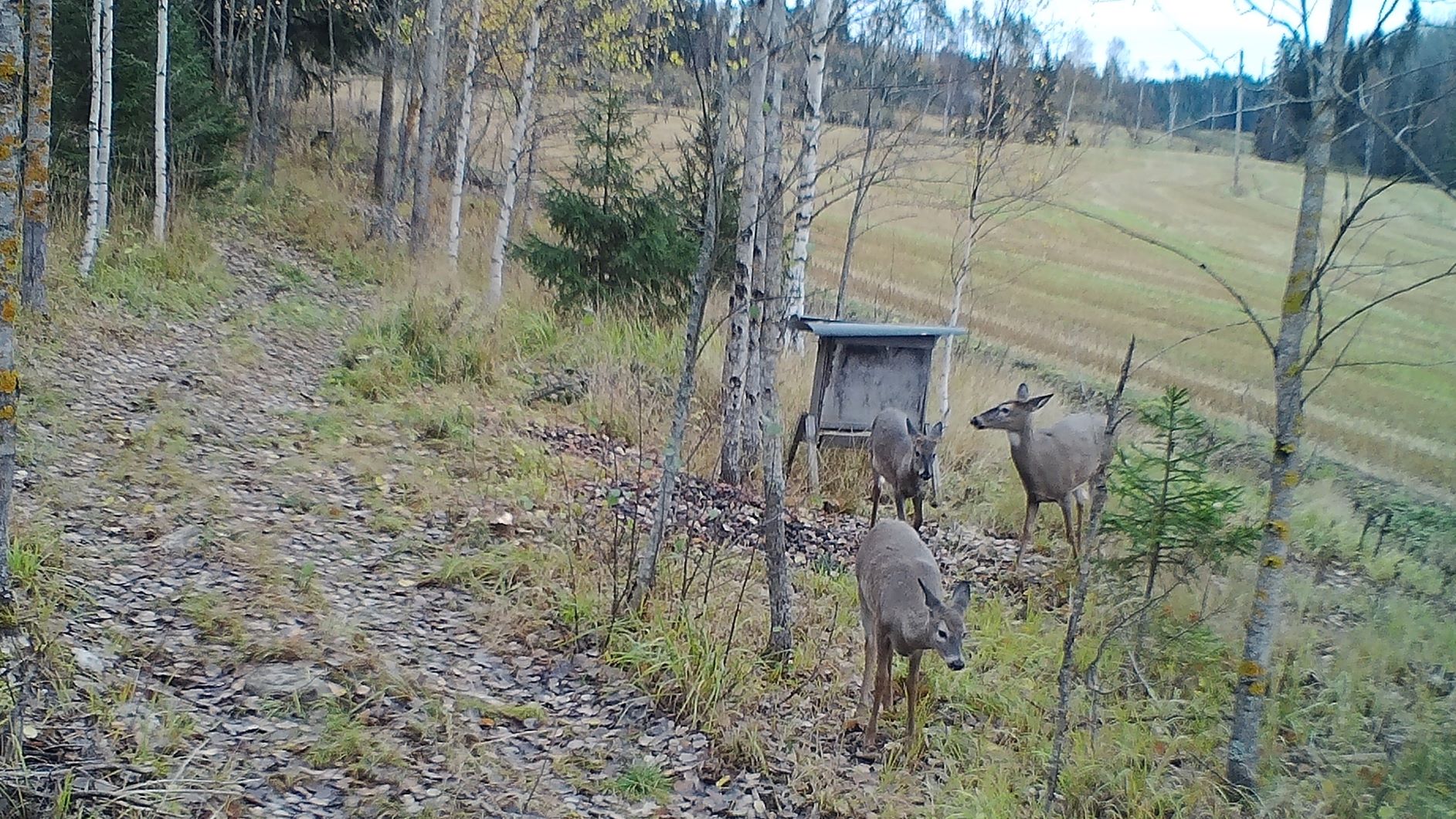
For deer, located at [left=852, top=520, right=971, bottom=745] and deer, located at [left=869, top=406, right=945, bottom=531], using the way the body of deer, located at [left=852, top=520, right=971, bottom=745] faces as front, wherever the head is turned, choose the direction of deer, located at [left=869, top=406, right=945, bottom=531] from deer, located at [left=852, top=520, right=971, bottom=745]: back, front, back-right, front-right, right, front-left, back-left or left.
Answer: back-left

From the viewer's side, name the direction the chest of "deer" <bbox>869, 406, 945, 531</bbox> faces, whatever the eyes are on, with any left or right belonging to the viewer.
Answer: facing the viewer and to the right of the viewer

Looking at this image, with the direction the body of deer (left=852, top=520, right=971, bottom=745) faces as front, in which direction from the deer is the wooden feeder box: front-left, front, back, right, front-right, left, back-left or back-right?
back-left

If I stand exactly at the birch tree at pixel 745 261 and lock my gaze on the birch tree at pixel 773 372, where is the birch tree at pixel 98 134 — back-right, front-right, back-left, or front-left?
back-right

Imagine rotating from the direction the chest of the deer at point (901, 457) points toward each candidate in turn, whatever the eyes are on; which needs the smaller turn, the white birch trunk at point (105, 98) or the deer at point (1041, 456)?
the deer

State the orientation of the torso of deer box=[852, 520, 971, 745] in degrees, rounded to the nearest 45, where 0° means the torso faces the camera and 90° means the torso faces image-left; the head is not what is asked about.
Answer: approximately 315°

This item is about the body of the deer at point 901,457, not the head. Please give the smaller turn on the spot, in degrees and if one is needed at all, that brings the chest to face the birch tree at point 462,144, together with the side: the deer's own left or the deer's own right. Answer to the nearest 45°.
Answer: approximately 180°

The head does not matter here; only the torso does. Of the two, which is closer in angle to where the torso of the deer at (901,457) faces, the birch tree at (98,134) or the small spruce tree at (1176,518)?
the small spruce tree

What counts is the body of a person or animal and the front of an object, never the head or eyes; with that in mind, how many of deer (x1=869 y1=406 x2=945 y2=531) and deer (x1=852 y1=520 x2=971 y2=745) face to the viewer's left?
0
